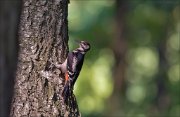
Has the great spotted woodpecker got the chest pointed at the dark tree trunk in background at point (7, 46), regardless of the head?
no

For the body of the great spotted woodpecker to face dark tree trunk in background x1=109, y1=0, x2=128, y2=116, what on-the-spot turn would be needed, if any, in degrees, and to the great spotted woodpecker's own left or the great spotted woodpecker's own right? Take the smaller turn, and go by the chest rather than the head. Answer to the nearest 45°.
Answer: approximately 90° to the great spotted woodpecker's own right

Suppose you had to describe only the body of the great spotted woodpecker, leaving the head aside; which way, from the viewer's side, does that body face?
to the viewer's left
